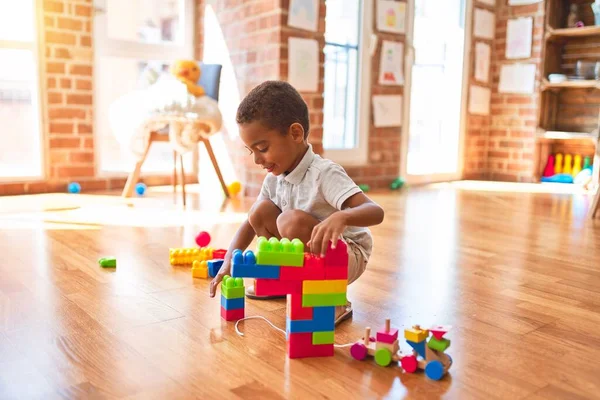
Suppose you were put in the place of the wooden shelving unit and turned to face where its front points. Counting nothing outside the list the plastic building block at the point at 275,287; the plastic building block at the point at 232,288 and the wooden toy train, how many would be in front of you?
3

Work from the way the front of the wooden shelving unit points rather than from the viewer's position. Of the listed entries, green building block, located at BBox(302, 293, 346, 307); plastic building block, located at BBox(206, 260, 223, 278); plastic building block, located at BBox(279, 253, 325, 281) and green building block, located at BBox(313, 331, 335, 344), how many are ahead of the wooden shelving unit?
4

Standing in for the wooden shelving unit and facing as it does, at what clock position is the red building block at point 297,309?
The red building block is roughly at 12 o'clock from the wooden shelving unit.

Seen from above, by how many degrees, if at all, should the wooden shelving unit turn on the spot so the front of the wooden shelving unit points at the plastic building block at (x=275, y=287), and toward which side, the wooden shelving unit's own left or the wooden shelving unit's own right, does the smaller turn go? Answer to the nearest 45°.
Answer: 0° — it already faces it

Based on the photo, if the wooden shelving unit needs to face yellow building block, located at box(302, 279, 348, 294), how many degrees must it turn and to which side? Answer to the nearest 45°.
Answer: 0° — it already faces it

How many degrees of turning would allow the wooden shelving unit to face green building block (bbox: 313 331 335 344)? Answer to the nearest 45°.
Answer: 0° — it already faces it

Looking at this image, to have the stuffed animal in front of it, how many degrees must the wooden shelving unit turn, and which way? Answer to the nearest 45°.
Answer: approximately 45° to its right

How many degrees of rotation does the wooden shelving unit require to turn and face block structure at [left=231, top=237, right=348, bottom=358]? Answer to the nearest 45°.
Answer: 0° — it already faces it

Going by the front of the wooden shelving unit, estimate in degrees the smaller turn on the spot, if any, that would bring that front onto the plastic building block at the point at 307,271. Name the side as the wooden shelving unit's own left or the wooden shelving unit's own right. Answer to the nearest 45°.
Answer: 0° — it already faces it

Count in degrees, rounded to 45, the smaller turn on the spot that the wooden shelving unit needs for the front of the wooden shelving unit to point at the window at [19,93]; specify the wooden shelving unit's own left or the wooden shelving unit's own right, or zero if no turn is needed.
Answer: approximately 45° to the wooden shelving unit's own right

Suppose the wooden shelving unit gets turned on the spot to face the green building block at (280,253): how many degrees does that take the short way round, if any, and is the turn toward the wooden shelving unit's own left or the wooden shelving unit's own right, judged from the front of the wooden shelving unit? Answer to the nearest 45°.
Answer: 0° — it already faces it

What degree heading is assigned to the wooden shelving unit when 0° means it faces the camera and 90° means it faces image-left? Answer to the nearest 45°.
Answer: approximately 0°
